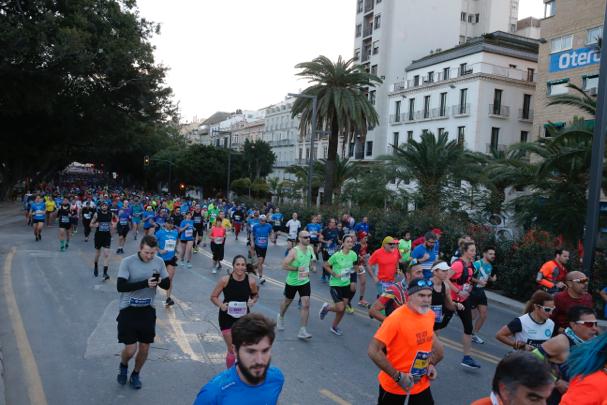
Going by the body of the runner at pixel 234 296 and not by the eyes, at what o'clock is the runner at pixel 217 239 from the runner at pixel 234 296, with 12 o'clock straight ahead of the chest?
the runner at pixel 217 239 is roughly at 6 o'clock from the runner at pixel 234 296.

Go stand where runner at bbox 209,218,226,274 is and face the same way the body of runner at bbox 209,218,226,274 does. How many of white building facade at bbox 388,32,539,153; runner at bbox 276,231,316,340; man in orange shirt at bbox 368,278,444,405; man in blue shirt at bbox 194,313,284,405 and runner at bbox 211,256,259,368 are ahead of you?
4

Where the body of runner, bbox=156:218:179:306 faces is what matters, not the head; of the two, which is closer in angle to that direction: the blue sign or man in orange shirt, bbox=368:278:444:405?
the man in orange shirt

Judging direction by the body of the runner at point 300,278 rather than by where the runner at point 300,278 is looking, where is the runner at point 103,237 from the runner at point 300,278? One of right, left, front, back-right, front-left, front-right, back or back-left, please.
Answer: back

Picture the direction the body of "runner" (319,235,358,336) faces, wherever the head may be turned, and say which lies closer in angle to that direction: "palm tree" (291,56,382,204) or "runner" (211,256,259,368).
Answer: the runner

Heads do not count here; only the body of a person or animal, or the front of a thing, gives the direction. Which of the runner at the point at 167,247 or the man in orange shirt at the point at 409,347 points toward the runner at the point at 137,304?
the runner at the point at 167,247

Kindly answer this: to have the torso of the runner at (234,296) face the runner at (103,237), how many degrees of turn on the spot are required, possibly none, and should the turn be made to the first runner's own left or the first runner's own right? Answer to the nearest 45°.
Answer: approximately 135° to the first runner's own right

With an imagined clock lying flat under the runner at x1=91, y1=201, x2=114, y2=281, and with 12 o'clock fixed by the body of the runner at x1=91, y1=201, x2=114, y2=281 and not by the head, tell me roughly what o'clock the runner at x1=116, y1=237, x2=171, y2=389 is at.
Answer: the runner at x1=116, y1=237, x2=171, y2=389 is roughly at 12 o'clock from the runner at x1=91, y1=201, x2=114, y2=281.

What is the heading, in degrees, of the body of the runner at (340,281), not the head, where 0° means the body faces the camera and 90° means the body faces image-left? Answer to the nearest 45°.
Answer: approximately 315°
